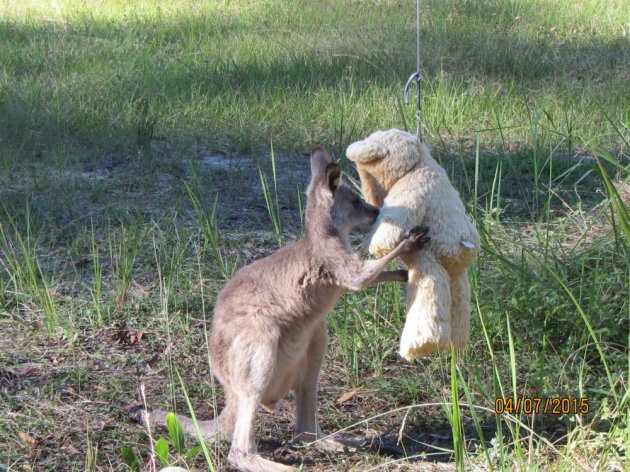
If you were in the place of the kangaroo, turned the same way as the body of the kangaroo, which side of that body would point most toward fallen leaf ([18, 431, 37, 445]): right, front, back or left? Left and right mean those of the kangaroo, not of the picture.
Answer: back

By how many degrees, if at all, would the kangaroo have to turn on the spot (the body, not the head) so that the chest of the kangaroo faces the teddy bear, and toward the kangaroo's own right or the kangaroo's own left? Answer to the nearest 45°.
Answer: approximately 45° to the kangaroo's own right

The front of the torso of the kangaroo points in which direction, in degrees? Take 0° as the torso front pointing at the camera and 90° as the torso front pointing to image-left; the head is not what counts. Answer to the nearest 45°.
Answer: approximately 270°

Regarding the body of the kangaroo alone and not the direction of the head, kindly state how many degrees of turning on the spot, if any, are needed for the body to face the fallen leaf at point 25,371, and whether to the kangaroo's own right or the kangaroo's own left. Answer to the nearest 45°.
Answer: approximately 135° to the kangaroo's own left

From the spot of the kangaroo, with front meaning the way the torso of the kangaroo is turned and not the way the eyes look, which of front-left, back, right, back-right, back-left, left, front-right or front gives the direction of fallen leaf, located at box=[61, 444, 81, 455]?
back

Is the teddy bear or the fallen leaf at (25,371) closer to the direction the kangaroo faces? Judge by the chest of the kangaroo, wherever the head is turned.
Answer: the teddy bear
